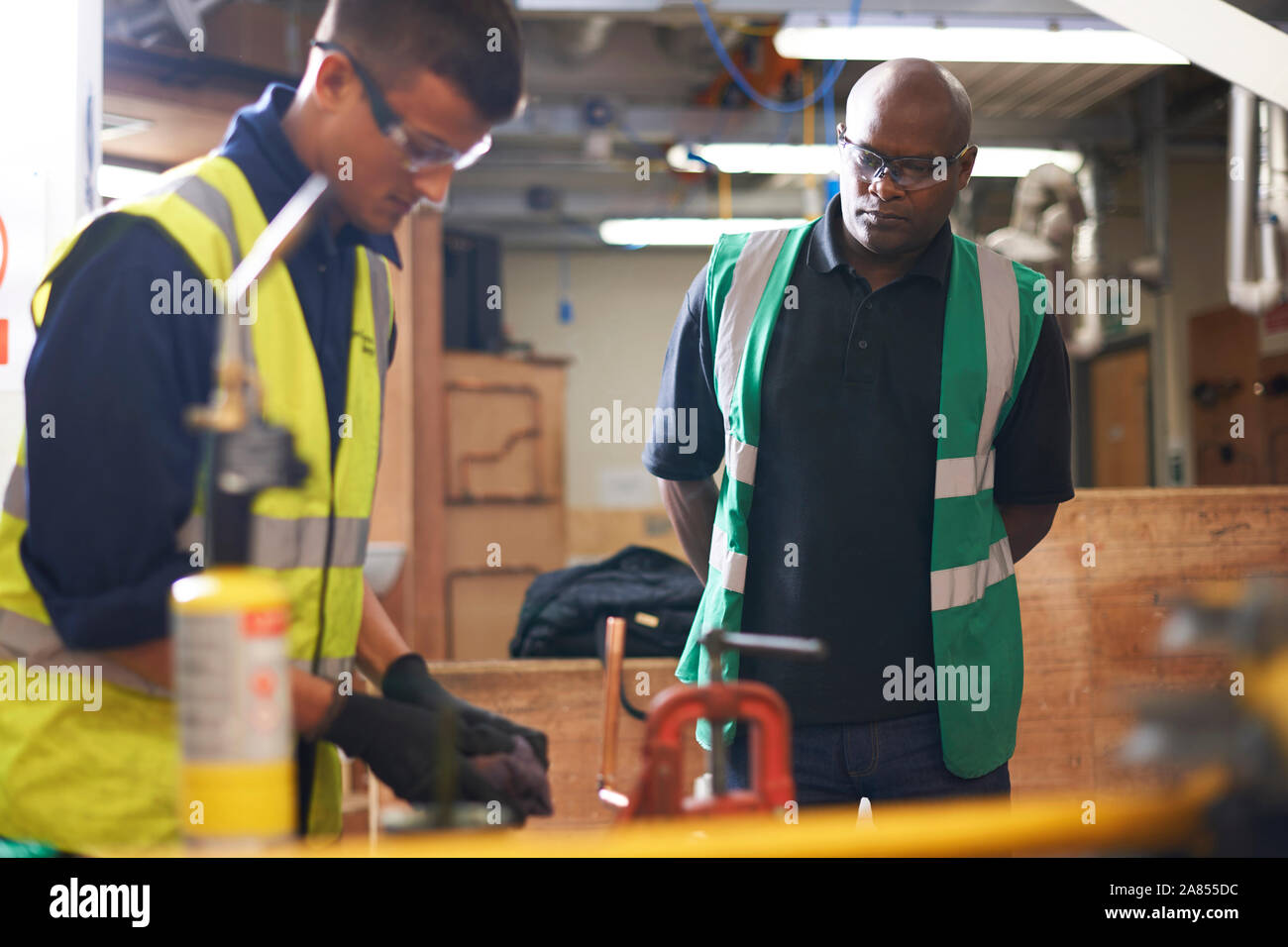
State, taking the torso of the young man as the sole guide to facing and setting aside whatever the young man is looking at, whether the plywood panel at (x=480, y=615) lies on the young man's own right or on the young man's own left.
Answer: on the young man's own left

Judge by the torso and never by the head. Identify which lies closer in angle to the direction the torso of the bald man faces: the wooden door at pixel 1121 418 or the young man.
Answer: the young man

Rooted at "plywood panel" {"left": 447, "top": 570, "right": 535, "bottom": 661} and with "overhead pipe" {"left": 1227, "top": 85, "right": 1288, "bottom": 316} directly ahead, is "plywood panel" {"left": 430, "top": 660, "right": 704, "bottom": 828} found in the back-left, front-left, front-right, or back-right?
front-right

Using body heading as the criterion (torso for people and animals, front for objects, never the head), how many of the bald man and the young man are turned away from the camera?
0

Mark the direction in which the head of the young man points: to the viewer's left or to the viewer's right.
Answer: to the viewer's right

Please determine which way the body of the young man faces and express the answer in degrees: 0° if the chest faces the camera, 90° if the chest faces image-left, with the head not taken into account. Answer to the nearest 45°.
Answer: approximately 315°

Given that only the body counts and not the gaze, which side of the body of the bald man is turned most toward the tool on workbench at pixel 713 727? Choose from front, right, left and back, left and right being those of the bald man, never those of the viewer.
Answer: front

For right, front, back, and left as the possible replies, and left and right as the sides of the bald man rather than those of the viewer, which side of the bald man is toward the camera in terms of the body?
front

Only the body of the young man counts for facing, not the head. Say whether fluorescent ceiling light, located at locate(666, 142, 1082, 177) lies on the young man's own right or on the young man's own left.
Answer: on the young man's own left

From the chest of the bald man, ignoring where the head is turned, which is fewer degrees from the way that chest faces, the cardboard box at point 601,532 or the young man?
the young man
